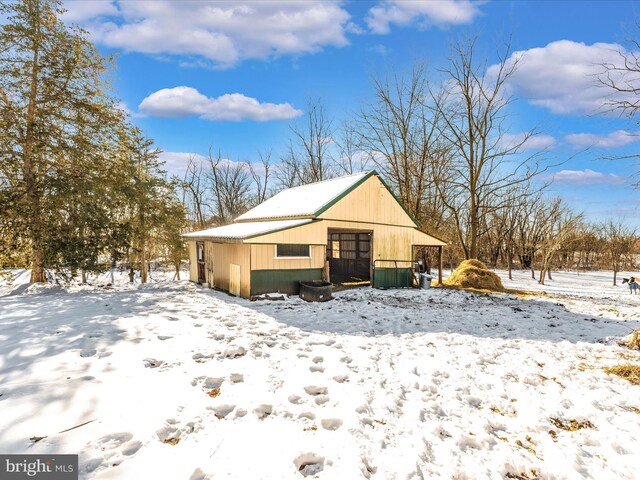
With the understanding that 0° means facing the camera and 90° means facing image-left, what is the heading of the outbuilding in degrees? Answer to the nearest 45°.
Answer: approximately 315°

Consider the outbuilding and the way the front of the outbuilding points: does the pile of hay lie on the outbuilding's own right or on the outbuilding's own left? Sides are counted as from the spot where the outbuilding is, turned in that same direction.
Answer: on the outbuilding's own left

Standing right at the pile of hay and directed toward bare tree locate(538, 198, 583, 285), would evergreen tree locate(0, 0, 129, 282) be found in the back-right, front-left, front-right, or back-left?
back-left

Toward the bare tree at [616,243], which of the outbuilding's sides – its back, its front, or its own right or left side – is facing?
left
